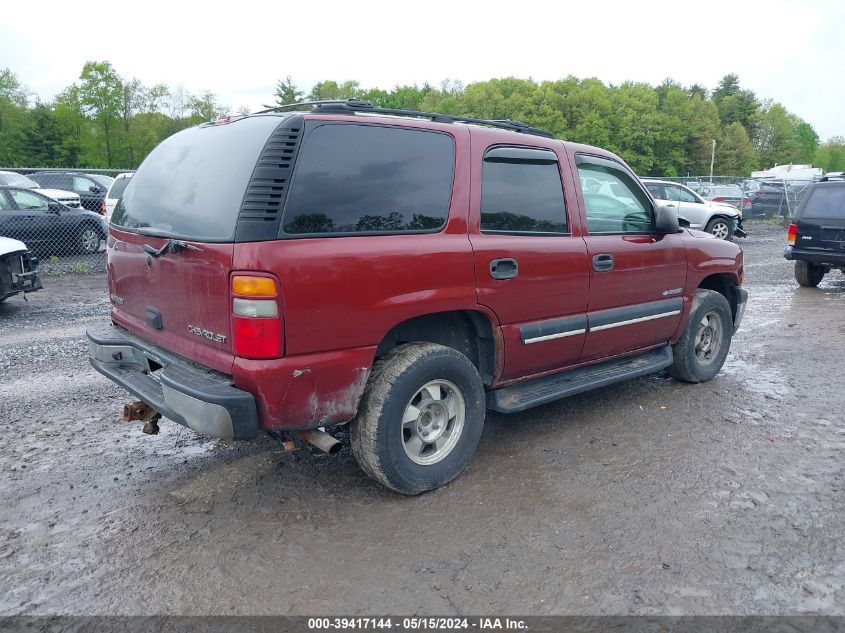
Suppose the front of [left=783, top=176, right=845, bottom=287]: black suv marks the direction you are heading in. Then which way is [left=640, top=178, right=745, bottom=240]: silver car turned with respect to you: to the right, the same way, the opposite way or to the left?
to the right

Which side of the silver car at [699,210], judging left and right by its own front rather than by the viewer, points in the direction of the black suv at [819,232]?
right

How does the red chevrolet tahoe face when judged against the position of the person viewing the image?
facing away from the viewer and to the right of the viewer

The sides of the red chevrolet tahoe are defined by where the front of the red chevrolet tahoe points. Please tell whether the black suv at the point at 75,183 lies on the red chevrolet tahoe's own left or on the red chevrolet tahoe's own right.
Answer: on the red chevrolet tahoe's own left

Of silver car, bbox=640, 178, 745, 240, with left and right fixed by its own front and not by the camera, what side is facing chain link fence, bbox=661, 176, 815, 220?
left

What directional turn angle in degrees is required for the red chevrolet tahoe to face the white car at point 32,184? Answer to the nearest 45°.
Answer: approximately 90° to its left

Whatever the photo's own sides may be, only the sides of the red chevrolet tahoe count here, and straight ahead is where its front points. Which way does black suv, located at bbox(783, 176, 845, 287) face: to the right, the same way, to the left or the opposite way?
the same way

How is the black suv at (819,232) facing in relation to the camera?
away from the camera

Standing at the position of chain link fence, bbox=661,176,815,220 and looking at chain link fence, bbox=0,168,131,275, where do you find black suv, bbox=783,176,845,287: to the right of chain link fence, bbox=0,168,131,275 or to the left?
left

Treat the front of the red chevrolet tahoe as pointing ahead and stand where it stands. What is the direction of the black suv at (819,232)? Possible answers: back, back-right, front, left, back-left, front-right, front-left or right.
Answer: front

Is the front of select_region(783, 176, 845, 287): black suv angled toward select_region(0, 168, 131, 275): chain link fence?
no

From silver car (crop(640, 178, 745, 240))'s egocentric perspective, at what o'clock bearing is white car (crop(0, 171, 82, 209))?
The white car is roughly at 5 o'clock from the silver car.

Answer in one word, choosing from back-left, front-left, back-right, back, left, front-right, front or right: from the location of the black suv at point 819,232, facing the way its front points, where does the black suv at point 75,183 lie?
left

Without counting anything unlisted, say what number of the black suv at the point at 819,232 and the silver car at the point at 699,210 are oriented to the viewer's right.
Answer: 1

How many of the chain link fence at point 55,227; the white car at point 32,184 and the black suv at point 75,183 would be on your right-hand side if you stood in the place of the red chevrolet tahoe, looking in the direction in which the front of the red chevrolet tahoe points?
0

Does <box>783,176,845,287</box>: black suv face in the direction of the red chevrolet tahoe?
no

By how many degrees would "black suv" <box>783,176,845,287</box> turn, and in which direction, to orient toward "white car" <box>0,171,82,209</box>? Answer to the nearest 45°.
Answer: approximately 90° to its left

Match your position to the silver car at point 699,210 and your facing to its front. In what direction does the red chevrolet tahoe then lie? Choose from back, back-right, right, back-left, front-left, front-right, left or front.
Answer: right

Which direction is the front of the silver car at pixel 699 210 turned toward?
to the viewer's right

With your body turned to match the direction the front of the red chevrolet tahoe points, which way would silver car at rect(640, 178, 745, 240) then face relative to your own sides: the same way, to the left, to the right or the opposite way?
to the right

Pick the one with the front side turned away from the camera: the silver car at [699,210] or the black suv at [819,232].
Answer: the black suv
